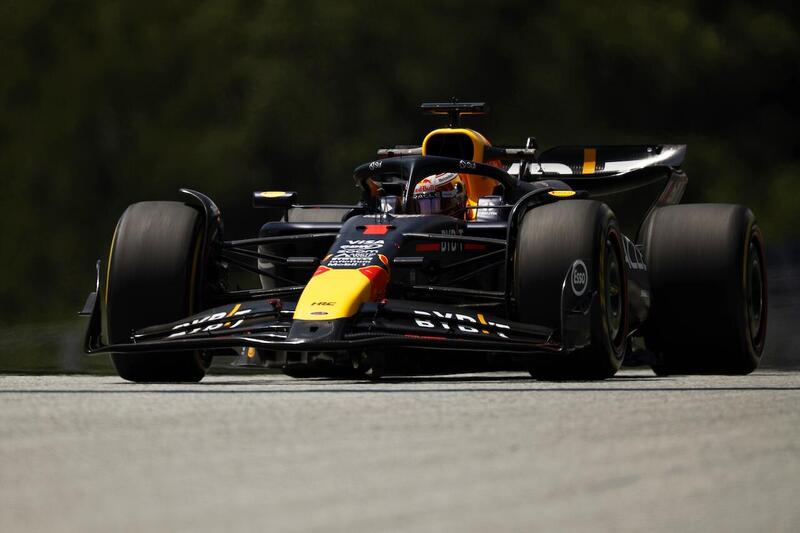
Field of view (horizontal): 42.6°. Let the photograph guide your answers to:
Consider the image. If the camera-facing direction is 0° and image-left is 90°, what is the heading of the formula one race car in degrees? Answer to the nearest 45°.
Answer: approximately 0°

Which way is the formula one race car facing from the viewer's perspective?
toward the camera
